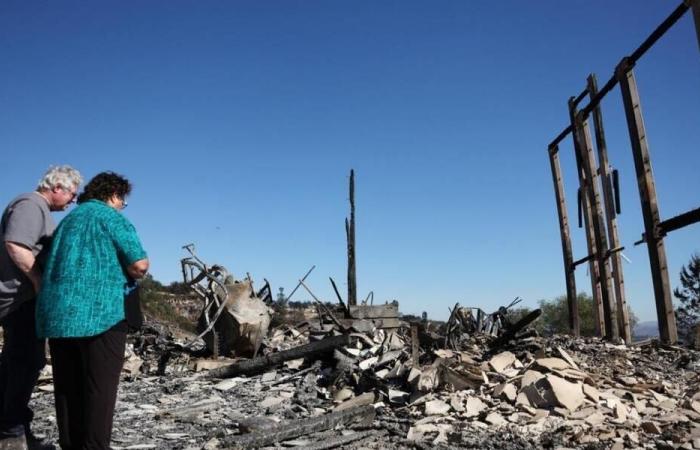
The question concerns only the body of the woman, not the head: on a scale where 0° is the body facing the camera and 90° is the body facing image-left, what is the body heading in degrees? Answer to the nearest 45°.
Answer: approximately 225°

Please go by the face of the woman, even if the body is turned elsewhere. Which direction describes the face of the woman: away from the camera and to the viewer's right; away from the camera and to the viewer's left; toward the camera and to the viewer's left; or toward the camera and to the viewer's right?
away from the camera and to the viewer's right

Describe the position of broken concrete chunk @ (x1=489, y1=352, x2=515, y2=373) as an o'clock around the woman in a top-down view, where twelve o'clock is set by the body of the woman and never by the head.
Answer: The broken concrete chunk is roughly at 1 o'clock from the woman.

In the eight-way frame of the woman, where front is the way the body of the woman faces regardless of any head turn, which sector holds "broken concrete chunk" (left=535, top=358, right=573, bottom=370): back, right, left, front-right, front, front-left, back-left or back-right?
front-right

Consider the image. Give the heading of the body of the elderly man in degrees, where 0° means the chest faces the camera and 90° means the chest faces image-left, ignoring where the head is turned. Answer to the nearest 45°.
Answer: approximately 270°

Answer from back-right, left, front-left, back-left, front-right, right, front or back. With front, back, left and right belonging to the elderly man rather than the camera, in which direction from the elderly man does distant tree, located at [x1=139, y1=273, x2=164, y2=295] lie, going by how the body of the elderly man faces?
left

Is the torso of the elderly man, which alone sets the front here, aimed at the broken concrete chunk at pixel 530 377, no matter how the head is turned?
yes

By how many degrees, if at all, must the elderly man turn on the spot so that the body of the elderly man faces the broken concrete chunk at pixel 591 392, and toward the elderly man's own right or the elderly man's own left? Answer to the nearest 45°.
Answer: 0° — they already face it

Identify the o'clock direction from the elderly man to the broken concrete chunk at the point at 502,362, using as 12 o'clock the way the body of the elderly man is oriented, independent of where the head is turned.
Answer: The broken concrete chunk is roughly at 12 o'clock from the elderly man.
